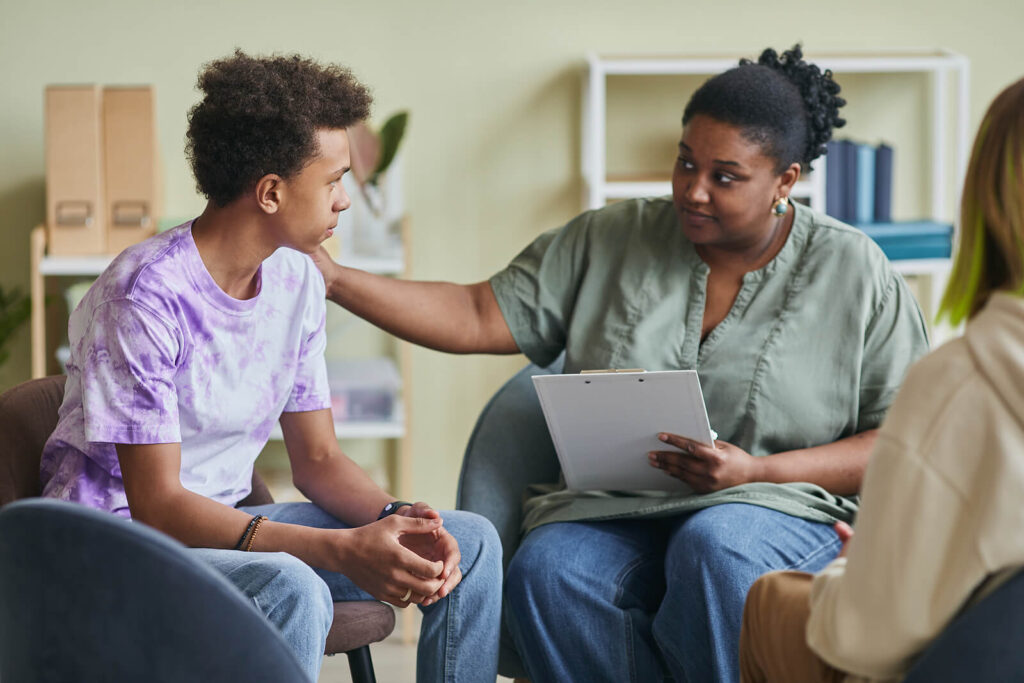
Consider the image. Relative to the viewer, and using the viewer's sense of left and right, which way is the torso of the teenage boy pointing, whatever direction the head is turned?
facing the viewer and to the right of the viewer

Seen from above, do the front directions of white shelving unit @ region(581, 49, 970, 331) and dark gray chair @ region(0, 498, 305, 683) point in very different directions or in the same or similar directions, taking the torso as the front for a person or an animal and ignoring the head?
very different directions

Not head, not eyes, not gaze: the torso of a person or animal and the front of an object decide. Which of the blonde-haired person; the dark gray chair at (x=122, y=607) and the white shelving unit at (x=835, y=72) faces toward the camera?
the white shelving unit

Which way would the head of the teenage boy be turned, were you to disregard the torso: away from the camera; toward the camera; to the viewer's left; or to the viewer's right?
to the viewer's right

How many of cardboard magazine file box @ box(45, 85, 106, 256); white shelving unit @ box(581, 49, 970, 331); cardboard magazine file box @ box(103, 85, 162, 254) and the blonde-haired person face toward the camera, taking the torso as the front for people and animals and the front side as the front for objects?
3

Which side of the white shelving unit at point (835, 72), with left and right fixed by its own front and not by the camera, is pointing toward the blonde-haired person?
front

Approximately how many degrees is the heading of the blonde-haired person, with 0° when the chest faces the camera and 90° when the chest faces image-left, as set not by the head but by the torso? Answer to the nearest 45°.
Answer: approximately 135°

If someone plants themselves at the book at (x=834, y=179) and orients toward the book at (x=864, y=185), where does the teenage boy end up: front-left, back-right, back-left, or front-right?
back-right

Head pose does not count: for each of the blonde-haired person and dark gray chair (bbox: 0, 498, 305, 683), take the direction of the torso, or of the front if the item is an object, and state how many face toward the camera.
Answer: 0
